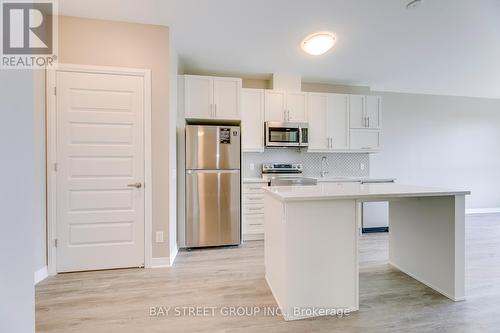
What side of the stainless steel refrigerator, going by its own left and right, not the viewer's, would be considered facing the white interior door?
right

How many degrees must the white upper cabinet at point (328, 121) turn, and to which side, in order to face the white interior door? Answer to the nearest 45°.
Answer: approximately 45° to its right

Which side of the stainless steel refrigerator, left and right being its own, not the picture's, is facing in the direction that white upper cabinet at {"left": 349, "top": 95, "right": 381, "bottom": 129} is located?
left

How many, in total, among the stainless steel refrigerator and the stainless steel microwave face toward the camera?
2

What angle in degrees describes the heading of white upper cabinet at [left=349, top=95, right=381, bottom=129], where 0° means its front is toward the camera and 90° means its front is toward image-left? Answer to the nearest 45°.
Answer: approximately 0°

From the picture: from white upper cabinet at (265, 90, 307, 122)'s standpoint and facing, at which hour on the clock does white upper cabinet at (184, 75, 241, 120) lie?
white upper cabinet at (184, 75, 241, 120) is roughly at 2 o'clock from white upper cabinet at (265, 90, 307, 122).

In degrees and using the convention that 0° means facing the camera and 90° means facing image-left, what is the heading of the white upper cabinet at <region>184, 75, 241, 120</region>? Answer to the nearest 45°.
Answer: approximately 0°

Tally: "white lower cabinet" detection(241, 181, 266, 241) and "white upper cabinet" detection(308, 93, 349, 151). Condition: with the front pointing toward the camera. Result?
2
